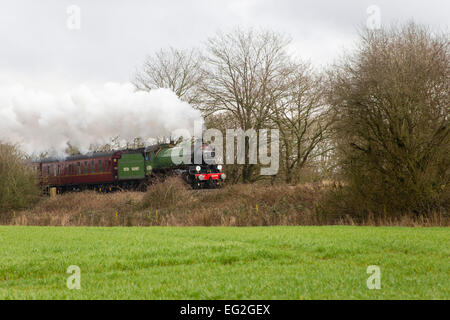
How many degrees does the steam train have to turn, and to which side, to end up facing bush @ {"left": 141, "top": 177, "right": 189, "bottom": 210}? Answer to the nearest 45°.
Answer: approximately 45° to its right

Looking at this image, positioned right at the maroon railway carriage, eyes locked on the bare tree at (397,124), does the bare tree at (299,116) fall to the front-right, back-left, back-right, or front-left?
front-left

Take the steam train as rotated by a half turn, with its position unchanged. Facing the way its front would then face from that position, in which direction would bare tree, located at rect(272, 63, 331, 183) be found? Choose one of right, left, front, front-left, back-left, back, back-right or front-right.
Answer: back-right

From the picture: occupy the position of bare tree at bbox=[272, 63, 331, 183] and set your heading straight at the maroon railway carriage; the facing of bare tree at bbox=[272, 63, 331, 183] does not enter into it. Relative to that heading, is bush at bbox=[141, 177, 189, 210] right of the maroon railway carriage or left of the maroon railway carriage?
left

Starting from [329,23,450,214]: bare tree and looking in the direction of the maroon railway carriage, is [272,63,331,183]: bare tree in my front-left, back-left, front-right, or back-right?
front-right

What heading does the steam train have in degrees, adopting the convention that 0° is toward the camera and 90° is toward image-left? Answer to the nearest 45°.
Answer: approximately 315°

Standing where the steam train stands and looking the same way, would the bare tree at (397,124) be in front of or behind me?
in front

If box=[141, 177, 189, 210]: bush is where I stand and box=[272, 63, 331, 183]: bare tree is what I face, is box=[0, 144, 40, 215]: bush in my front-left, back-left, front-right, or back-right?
back-left
